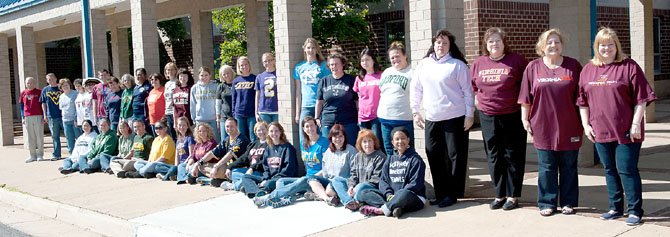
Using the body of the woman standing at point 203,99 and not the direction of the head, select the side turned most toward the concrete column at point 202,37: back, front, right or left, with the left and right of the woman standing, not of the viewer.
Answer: back

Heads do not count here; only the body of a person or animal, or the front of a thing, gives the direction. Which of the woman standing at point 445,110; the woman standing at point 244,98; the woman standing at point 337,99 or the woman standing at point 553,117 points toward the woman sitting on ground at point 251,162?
the woman standing at point 244,98

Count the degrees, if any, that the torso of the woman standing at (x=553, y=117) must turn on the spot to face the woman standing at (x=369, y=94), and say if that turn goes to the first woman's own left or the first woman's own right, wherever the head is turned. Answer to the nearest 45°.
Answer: approximately 135° to the first woman's own right

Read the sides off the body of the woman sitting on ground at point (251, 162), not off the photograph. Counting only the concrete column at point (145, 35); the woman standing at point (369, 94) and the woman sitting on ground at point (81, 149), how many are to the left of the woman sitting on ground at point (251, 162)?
1

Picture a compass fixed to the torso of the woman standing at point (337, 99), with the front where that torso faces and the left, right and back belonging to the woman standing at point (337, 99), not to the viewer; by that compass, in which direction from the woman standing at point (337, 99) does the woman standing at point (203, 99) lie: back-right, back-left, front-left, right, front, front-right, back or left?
back-right

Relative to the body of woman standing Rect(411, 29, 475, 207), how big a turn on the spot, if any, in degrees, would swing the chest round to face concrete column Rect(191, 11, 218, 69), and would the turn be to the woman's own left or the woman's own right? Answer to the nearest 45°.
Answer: approximately 135° to the woman's own right

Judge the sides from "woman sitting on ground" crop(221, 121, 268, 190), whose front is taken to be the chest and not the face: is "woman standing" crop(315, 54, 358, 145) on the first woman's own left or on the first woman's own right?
on the first woman's own left
